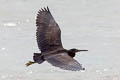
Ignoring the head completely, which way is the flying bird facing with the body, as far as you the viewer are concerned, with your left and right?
facing to the right of the viewer
